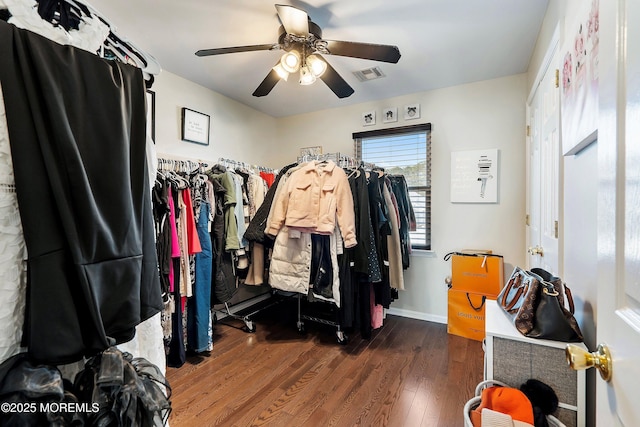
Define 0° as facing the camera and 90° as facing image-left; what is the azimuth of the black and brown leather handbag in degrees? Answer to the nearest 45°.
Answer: approximately 45°

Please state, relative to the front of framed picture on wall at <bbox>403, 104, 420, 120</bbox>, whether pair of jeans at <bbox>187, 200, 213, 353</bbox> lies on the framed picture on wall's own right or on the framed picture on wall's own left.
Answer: on the framed picture on wall's own right

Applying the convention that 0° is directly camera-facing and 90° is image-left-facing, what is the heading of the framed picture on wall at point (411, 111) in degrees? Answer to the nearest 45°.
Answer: approximately 0°

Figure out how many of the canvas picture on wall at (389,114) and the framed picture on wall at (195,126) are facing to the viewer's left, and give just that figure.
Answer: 0

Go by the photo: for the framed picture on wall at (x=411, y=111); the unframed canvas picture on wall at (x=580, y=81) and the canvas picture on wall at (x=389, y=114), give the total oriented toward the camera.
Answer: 2

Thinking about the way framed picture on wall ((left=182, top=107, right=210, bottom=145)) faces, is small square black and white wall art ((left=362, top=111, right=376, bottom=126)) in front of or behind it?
in front

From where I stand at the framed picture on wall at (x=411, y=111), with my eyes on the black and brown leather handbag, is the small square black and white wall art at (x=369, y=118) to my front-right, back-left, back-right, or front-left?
back-right

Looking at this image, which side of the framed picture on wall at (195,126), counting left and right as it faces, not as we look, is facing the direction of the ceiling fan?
front

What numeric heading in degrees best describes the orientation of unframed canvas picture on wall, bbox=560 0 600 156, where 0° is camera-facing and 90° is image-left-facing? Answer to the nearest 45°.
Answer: approximately 90°

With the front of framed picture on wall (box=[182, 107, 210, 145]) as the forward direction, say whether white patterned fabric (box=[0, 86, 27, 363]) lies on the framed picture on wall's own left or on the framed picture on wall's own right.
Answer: on the framed picture on wall's own right

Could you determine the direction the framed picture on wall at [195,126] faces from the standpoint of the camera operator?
facing the viewer and to the right of the viewer
